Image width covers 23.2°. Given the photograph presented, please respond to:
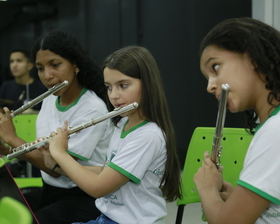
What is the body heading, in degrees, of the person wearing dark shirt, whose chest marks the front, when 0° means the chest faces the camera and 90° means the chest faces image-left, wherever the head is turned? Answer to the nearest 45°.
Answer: approximately 45°

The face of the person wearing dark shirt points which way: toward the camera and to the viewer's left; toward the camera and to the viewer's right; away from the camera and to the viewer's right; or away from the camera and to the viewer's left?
toward the camera and to the viewer's left
